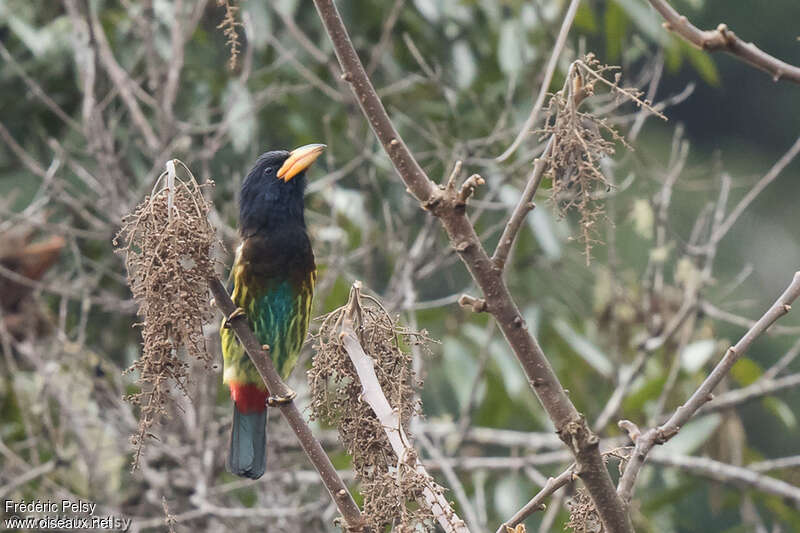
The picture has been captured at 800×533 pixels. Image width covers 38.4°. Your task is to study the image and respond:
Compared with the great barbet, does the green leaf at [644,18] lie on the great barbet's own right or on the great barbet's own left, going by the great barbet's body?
on the great barbet's own left

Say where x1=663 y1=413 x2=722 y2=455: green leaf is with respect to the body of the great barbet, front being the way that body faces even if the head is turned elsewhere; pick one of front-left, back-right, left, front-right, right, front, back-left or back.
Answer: left

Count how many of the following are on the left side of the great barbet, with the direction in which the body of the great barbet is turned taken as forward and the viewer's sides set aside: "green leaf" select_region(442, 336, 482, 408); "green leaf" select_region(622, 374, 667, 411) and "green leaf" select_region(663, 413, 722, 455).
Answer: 3

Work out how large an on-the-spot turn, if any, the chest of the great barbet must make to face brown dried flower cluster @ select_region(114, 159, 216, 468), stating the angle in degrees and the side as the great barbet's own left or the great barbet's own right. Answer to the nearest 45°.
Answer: approximately 45° to the great barbet's own right

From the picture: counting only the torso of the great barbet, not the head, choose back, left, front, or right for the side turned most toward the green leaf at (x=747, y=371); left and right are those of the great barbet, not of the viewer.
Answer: left

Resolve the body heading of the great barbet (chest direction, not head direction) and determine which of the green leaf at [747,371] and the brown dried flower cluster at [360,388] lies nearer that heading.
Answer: the brown dried flower cluster

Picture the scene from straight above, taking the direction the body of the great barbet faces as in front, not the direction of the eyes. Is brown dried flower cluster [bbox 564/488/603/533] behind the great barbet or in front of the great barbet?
in front

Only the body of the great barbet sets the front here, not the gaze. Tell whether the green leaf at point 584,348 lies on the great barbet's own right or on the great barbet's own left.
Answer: on the great barbet's own left

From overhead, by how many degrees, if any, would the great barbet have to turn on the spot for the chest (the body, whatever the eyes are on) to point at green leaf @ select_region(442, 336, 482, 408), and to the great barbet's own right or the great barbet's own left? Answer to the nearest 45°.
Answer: approximately 90° to the great barbet's own left

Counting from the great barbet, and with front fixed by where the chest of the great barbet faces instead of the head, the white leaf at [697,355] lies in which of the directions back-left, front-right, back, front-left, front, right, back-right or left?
left

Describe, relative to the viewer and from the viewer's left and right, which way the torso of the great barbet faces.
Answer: facing the viewer and to the right of the viewer

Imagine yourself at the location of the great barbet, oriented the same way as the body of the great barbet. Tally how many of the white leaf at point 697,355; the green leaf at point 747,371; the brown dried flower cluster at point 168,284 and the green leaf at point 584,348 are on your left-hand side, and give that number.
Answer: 3
